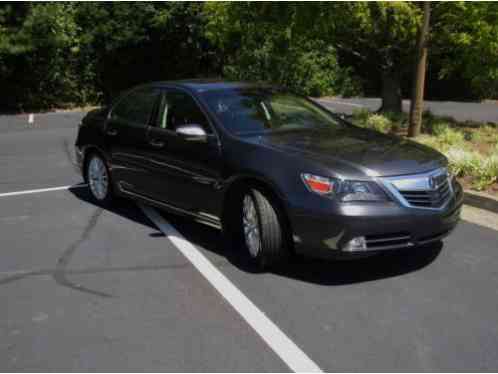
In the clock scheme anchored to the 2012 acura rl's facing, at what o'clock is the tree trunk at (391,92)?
The tree trunk is roughly at 8 o'clock from the 2012 acura rl.

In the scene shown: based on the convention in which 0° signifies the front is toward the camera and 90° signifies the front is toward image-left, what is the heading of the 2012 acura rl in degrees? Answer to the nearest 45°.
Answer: approximately 315°
